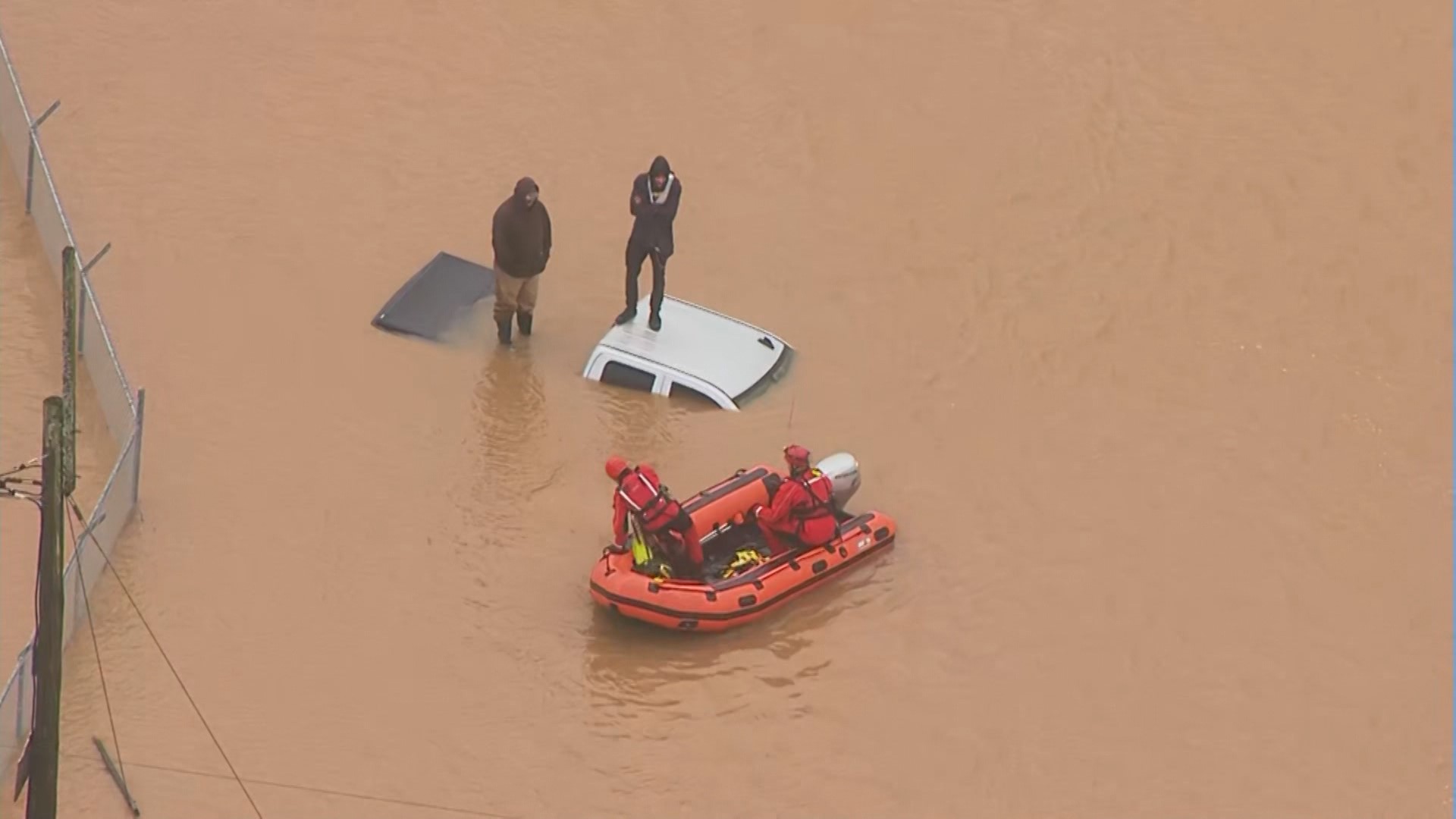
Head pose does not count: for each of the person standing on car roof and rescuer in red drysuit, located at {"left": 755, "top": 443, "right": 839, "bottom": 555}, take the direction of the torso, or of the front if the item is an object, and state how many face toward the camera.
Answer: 1

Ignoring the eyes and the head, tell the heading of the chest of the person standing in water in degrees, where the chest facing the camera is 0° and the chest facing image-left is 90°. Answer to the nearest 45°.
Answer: approximately 315°

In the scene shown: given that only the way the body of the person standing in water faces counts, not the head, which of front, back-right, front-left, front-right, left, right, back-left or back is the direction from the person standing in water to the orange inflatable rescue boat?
front

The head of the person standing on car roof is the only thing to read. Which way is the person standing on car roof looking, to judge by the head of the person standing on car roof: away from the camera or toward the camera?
toward the camera

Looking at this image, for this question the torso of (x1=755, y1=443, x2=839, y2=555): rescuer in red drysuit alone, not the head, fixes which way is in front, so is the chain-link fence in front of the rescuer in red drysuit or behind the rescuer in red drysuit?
in front

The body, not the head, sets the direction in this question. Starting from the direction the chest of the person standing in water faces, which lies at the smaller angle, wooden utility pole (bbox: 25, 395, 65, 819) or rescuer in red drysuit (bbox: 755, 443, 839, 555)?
the rescuer in red drysuit

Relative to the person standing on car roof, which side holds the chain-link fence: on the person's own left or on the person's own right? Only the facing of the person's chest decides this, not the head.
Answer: on the person's own right

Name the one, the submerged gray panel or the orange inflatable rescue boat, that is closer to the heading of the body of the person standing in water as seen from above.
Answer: the orange inflatable rescue boat

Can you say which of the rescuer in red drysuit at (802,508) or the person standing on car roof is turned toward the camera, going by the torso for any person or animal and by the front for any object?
the person standing on car roof

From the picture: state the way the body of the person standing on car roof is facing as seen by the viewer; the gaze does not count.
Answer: toward the camera

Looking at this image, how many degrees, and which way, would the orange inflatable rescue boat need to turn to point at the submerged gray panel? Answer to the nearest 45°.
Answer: approximately 90° to its right

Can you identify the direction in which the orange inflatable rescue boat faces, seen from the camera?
facing the viewer and to the left of the viewer

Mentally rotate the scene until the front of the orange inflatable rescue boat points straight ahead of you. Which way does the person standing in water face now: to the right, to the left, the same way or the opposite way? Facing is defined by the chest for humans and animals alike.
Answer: to the left

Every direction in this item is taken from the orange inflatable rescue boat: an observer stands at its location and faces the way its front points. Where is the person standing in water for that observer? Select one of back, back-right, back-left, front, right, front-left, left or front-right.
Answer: right
